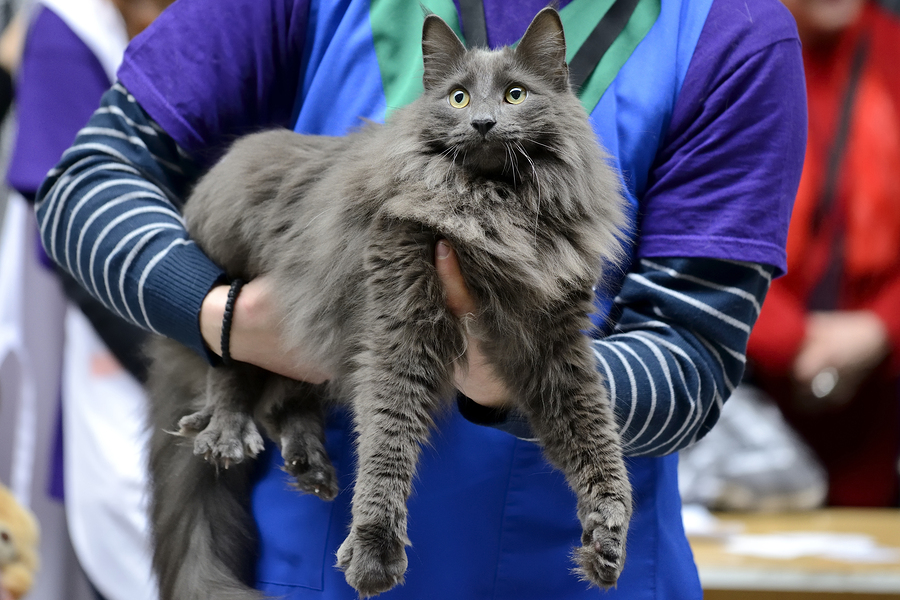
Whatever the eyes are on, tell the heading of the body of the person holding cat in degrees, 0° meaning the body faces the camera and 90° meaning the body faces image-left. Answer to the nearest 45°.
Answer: approximately 0°

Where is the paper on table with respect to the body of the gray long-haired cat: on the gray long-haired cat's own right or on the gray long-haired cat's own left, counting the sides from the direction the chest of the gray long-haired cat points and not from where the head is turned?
on the gray long-haired cat's own left

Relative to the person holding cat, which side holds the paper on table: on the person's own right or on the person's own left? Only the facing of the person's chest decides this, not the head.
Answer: on the person's own left

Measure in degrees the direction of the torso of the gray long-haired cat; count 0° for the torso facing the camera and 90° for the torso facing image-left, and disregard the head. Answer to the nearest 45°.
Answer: approximately 315°

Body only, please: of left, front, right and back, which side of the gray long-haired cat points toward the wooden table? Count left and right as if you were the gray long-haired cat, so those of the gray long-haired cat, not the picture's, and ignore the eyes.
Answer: left

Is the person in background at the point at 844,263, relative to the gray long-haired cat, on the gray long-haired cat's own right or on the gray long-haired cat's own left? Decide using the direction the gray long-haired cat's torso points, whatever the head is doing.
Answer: on the gray long-haired cat's own left
